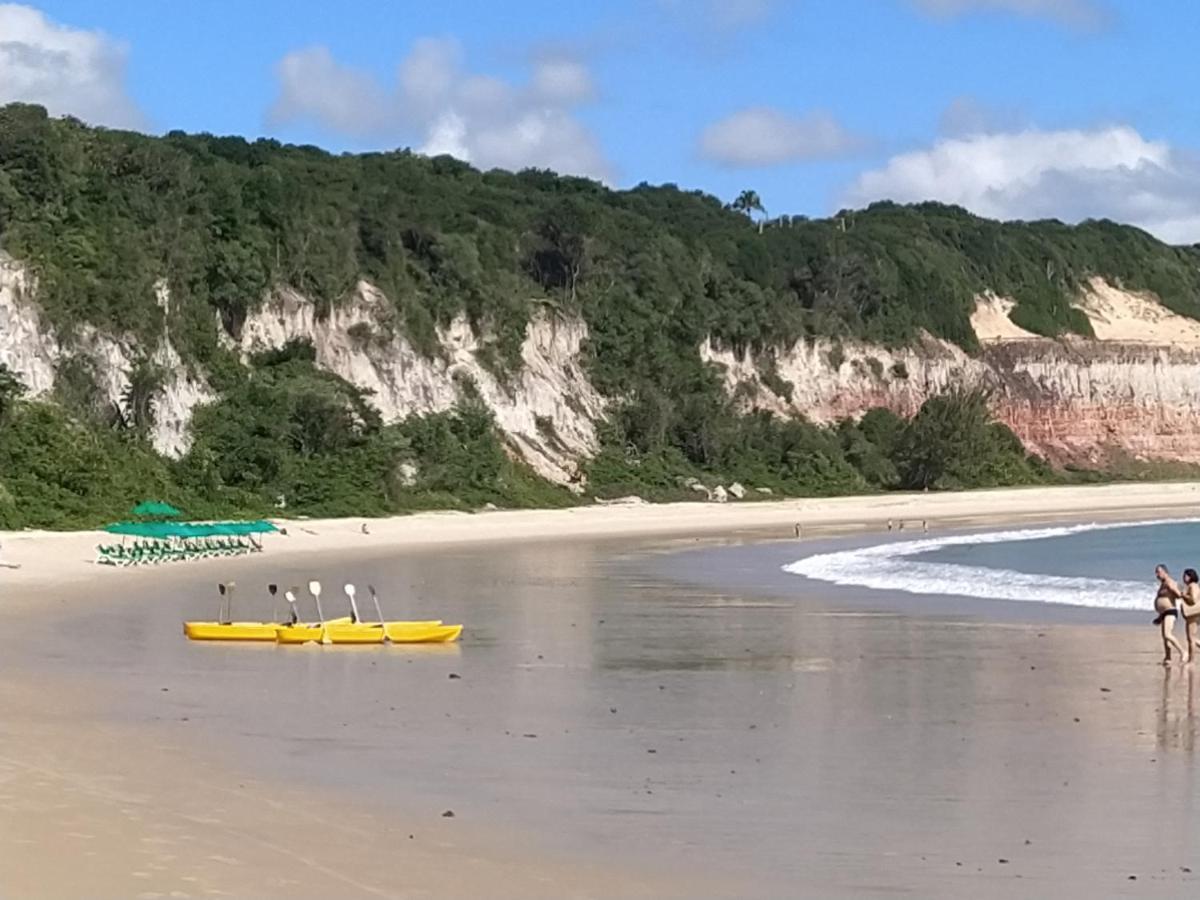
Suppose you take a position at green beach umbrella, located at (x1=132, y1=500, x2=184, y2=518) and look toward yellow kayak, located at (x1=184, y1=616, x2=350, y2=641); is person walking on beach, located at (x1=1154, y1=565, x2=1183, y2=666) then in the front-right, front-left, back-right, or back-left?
front-left

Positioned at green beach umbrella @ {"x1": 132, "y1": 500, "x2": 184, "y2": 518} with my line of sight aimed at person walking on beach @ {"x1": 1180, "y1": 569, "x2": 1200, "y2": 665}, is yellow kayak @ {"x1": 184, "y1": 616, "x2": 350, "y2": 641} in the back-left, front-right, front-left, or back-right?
front-right
